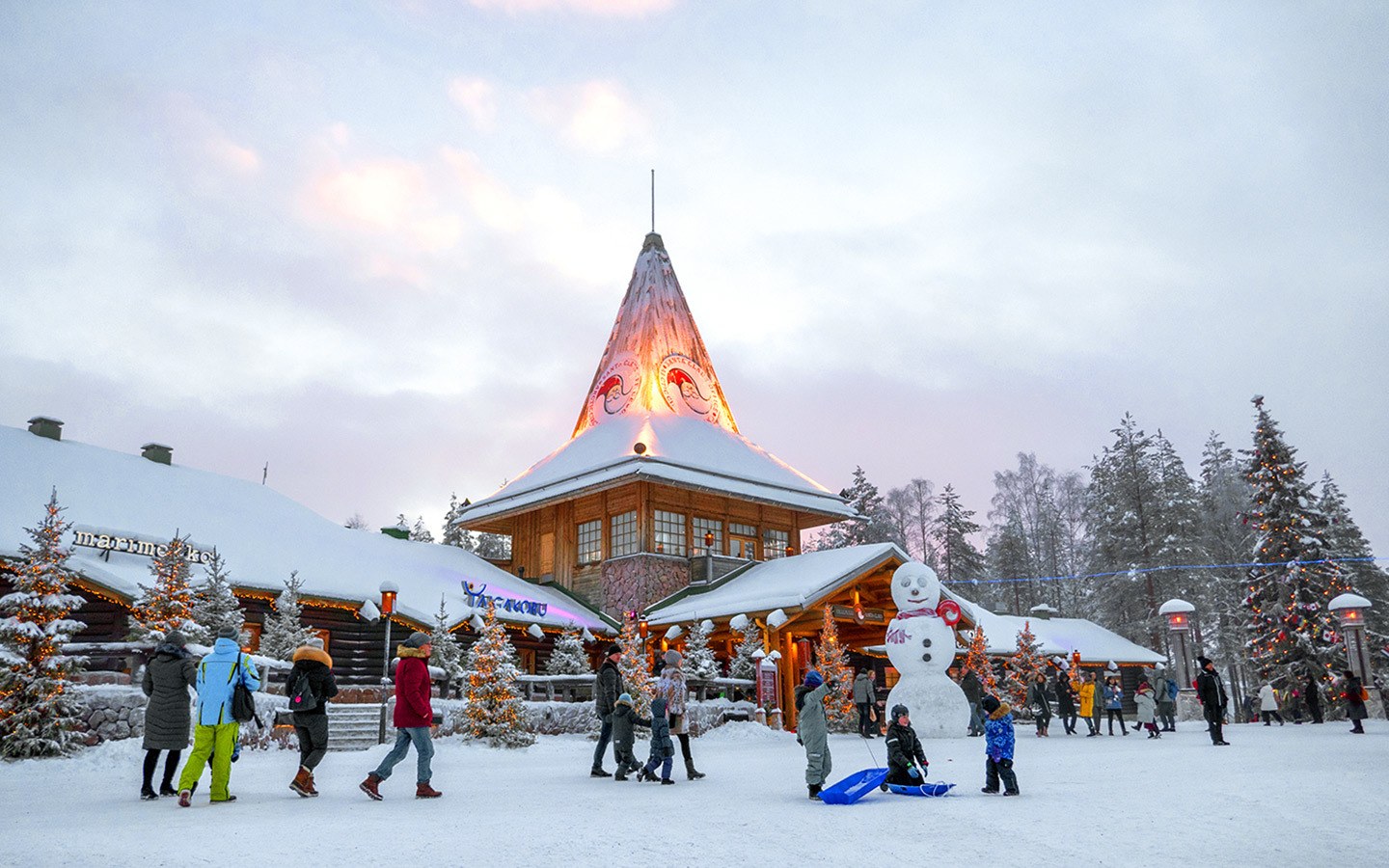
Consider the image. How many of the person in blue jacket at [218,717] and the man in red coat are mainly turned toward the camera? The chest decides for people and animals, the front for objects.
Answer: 0

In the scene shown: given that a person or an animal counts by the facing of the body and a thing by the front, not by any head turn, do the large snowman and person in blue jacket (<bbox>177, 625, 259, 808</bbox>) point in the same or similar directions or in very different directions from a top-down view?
very different directions

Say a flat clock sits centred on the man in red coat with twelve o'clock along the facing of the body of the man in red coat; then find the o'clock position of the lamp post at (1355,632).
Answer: The lamp post is roughly at 11 o'clock from the man in red coat.

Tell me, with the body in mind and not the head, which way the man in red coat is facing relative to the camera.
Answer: to the viewer's right

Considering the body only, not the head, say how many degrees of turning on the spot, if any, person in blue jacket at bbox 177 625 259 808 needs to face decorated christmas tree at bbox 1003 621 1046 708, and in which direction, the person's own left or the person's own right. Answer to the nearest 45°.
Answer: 0° — they already face it

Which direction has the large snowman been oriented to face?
toward the camera

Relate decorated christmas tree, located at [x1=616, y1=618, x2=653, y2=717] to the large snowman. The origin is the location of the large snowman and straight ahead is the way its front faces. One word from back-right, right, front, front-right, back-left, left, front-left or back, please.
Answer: right

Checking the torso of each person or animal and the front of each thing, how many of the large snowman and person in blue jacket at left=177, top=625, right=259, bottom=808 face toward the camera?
1

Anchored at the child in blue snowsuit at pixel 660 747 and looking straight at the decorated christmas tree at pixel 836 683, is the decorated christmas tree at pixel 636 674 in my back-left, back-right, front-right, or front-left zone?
front-left

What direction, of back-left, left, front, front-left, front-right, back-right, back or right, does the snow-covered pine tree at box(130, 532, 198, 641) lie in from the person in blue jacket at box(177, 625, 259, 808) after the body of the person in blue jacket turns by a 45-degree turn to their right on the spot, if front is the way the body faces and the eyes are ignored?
left

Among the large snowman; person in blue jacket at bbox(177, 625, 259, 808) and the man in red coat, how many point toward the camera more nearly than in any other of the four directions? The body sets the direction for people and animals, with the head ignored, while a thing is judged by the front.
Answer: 1

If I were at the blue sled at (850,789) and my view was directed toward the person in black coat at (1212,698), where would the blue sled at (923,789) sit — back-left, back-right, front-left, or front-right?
front-right

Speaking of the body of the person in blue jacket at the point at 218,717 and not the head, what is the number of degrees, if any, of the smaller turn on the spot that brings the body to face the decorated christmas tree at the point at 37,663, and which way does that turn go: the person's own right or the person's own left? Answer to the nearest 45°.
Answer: approximately 45° to the person's own left

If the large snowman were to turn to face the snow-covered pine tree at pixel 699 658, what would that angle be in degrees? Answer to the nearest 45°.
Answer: approximately 135° to its right

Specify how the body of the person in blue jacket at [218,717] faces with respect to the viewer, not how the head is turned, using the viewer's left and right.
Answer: facing away from the viewer and to the right of the viewer

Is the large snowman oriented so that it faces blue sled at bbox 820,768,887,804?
yes

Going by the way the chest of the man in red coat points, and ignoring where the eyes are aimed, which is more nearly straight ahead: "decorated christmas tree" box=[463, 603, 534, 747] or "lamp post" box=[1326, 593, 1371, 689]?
the lamp post
